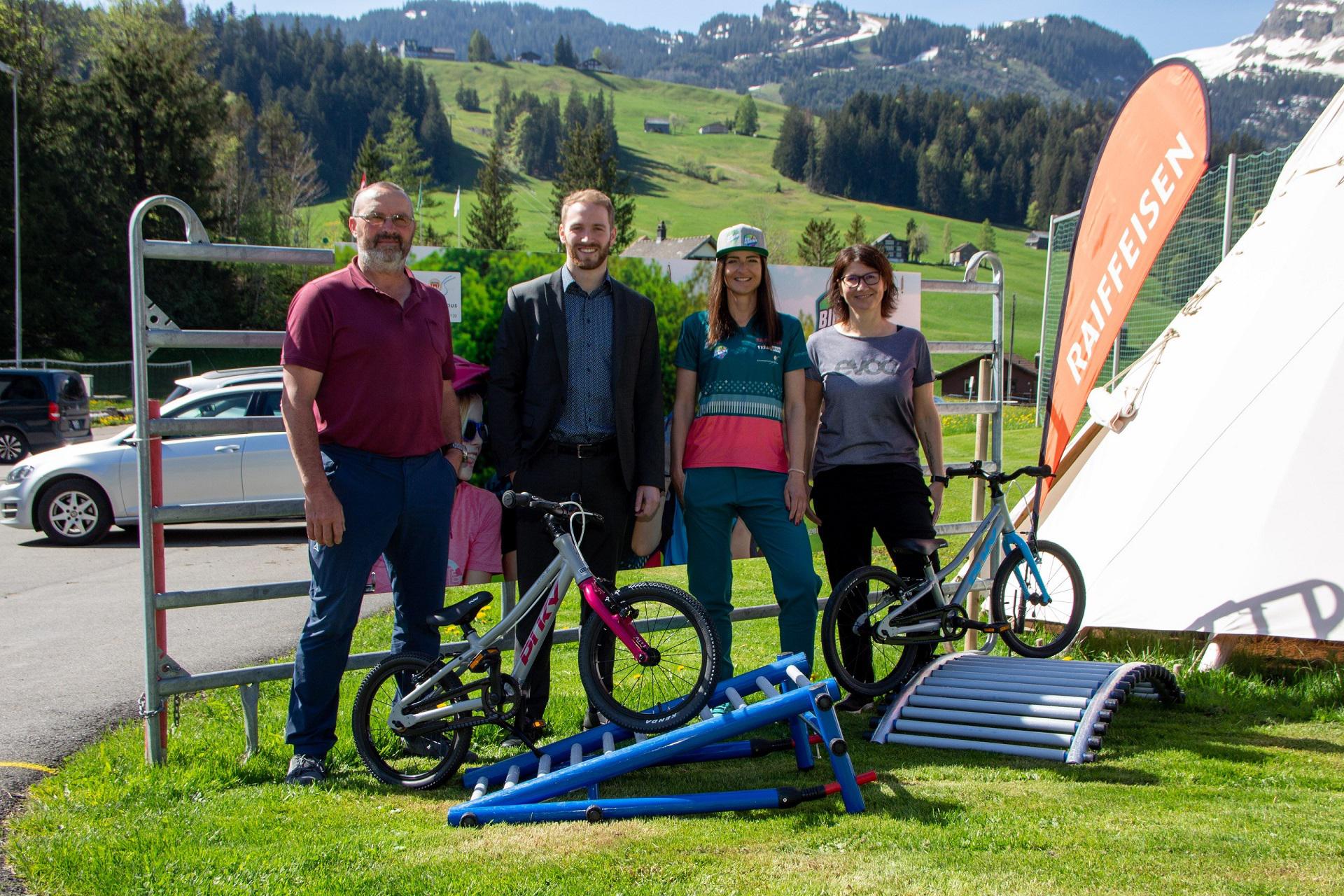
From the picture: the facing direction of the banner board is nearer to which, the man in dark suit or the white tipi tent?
the man in dark suit

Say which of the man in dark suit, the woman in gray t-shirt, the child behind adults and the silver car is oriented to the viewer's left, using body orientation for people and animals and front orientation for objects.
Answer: the silver car

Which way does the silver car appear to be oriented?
to the viewer's left

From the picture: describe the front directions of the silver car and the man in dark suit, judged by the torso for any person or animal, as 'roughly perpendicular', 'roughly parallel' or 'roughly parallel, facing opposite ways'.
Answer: roughly perpendicular

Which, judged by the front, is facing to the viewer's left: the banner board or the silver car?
the silver car
